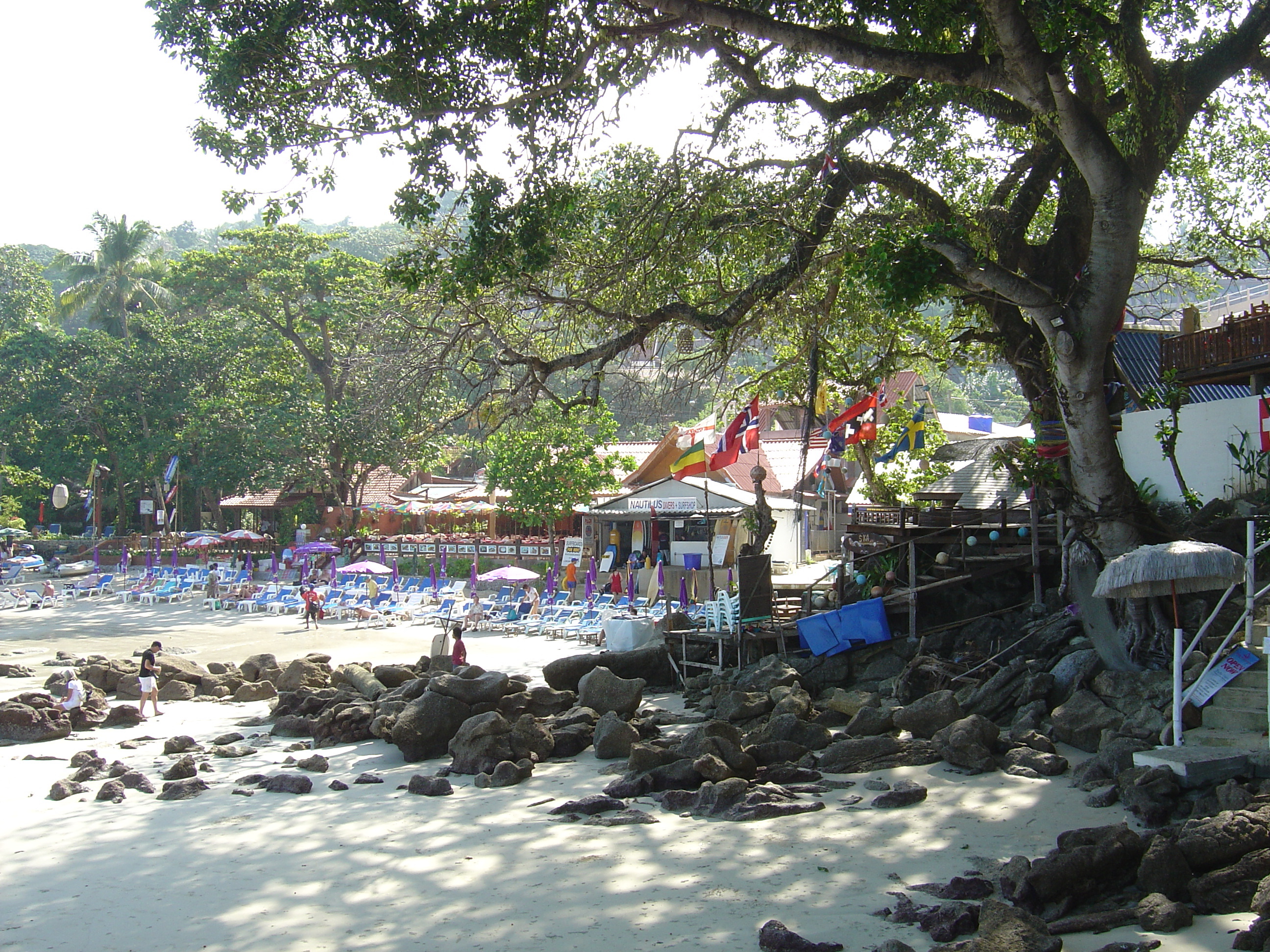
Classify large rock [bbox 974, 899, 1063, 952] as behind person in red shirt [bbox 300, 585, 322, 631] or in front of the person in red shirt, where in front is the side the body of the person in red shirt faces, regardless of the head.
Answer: in front

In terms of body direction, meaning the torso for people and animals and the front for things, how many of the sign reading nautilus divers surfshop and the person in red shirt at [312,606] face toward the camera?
2

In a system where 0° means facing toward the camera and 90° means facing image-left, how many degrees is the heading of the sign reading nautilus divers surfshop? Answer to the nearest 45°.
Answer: approximately 0°

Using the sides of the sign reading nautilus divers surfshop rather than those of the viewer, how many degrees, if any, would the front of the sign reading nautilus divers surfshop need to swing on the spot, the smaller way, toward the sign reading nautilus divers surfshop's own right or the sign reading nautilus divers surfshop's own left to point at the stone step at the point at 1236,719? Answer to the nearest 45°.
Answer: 0° — it already faces it

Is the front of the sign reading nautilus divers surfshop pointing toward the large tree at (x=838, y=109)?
yes

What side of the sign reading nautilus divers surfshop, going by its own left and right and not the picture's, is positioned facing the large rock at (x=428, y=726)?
front
